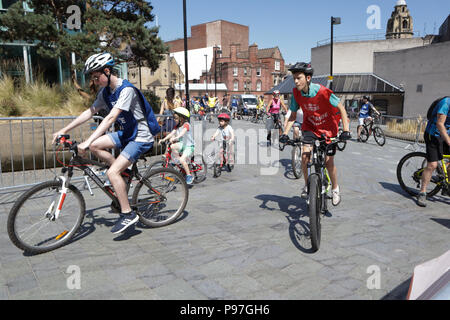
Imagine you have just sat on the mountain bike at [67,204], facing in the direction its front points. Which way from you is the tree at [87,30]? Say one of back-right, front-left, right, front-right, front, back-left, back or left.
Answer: right

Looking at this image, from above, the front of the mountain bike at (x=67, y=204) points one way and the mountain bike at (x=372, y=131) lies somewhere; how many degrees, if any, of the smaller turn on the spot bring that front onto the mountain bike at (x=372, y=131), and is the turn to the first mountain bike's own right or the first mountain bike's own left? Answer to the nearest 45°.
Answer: approximately 135° to the first mountain bike's own right

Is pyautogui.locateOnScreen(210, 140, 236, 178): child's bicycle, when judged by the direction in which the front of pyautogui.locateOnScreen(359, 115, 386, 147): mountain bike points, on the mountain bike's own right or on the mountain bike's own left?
on the mountain bike's own right

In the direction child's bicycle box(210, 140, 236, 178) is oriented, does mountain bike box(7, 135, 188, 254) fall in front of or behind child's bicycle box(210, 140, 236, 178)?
in front

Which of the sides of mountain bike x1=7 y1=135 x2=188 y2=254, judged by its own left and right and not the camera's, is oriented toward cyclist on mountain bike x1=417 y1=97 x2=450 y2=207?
back

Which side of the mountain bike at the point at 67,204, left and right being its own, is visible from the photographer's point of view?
left

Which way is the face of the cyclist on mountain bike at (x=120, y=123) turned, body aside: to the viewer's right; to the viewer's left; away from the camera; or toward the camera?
to the viewer's left

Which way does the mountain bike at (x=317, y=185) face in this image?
toward the camera

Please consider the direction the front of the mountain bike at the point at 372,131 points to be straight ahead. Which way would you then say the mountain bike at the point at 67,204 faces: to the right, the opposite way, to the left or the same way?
to the right

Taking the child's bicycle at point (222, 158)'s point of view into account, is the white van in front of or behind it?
behind

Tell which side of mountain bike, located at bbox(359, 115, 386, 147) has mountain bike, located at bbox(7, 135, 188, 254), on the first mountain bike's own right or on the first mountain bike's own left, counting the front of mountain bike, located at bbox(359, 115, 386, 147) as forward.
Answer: on the first mountain bike's own right

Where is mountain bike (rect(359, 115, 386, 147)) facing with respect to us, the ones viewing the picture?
facing the viewer and to the right of the viewer

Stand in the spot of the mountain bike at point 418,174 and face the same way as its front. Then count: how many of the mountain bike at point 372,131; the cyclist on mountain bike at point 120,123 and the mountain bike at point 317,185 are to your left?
1
